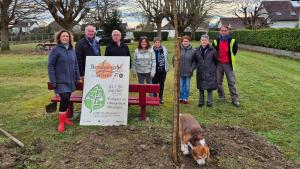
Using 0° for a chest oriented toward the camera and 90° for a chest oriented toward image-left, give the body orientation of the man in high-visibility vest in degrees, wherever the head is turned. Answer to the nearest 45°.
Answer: approximately 0°

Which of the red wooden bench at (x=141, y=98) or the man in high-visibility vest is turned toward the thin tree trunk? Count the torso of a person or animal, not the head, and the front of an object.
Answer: the man in high-visibility vest

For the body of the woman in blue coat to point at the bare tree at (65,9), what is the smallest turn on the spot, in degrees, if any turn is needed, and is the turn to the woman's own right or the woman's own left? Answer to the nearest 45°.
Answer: approximately 135° to the woman's own left

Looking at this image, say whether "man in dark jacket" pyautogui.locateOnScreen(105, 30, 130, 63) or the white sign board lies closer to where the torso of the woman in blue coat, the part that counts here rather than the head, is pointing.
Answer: the white sign board

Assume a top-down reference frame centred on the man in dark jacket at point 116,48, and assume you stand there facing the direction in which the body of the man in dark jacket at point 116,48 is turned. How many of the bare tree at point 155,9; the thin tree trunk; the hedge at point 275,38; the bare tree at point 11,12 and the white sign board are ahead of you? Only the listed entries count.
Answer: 2

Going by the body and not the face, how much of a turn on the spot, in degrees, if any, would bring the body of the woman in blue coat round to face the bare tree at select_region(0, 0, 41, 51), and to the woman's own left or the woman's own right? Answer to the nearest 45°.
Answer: approximately 135° to the woman's own left
